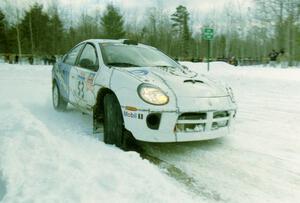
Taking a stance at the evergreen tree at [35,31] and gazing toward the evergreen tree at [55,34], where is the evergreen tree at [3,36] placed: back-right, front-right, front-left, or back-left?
back-left

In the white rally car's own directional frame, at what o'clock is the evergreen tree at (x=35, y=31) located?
The evergreen tree is roughly at 7 o'clock from the white rally car.

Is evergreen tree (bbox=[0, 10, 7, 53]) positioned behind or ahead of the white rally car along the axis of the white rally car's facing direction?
behind

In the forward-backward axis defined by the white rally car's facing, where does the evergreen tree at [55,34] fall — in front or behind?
behind

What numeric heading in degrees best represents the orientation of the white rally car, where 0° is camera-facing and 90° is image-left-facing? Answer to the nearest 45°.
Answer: approximately 315°
